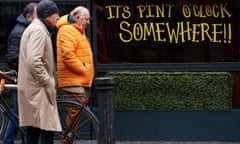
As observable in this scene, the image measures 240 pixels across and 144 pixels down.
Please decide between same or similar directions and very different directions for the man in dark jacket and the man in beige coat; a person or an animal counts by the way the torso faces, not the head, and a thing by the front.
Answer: same or similar directions

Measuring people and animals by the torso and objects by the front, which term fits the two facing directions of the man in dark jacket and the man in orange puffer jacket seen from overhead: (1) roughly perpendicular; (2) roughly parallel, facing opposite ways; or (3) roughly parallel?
roughly parallel
